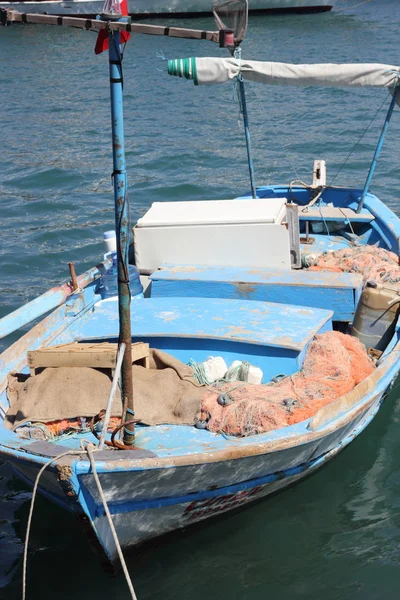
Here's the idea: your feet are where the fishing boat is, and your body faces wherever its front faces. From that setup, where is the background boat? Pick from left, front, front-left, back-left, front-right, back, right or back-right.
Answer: back-right

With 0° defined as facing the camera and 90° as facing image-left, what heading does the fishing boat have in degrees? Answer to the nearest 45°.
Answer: approximately 45°
